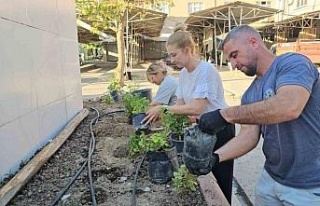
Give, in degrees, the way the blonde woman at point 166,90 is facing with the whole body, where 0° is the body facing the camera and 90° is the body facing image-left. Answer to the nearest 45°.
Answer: approximately 90°

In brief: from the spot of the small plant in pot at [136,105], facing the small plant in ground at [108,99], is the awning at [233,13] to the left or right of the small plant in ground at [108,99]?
right

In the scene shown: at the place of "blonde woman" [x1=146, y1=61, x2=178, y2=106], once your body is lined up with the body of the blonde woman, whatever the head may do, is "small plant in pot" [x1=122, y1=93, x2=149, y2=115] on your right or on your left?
on your left

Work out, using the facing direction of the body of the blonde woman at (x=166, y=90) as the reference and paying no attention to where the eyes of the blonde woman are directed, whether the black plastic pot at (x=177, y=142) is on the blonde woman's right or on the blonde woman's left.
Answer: on the blonde woman's left

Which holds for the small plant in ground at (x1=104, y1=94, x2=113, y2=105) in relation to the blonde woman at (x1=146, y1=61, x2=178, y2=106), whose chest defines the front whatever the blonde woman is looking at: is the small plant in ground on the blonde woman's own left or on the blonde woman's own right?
on the blonde woman's own right

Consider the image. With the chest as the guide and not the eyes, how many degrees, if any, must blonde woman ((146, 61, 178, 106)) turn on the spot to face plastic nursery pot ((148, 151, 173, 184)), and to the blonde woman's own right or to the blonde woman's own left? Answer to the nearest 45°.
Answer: approximately 90° to the blonde woman's own left

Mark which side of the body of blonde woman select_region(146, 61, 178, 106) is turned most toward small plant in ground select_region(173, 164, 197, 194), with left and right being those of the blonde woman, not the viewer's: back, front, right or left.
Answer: left

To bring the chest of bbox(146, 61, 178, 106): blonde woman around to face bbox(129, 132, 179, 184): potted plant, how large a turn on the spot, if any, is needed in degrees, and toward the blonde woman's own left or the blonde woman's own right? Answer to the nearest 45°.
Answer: approximately 90° to the blonde woman's own left

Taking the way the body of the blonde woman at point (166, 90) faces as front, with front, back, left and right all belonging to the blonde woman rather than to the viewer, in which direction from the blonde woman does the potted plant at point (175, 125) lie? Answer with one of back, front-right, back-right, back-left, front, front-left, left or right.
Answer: left

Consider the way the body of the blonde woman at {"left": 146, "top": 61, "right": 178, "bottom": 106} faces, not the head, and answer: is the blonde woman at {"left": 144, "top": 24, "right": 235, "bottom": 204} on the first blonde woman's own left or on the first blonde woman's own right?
on the first blonde woman's own left

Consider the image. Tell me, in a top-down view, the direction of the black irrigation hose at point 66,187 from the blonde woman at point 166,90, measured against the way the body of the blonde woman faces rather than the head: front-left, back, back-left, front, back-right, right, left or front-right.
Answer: front-left
